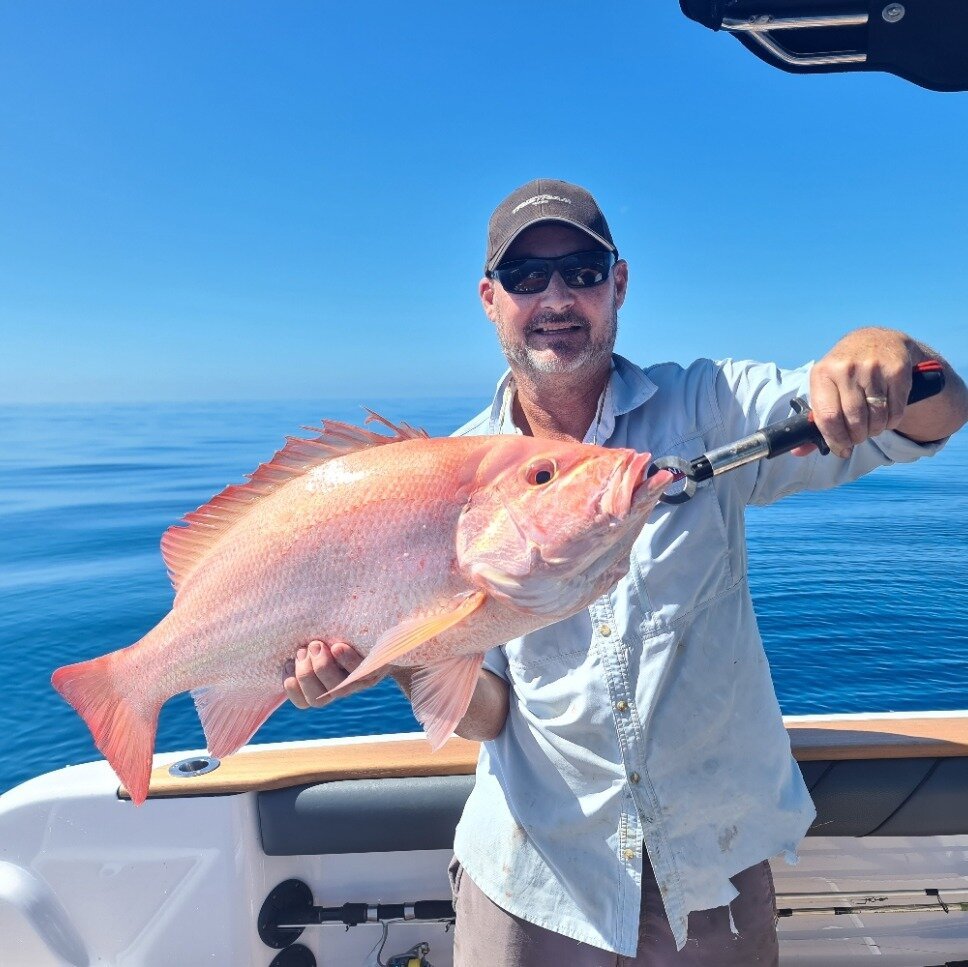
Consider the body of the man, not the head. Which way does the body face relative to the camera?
toward the camera

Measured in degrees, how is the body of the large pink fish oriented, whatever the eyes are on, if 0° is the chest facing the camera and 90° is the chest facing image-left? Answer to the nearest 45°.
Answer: approximately 270°
